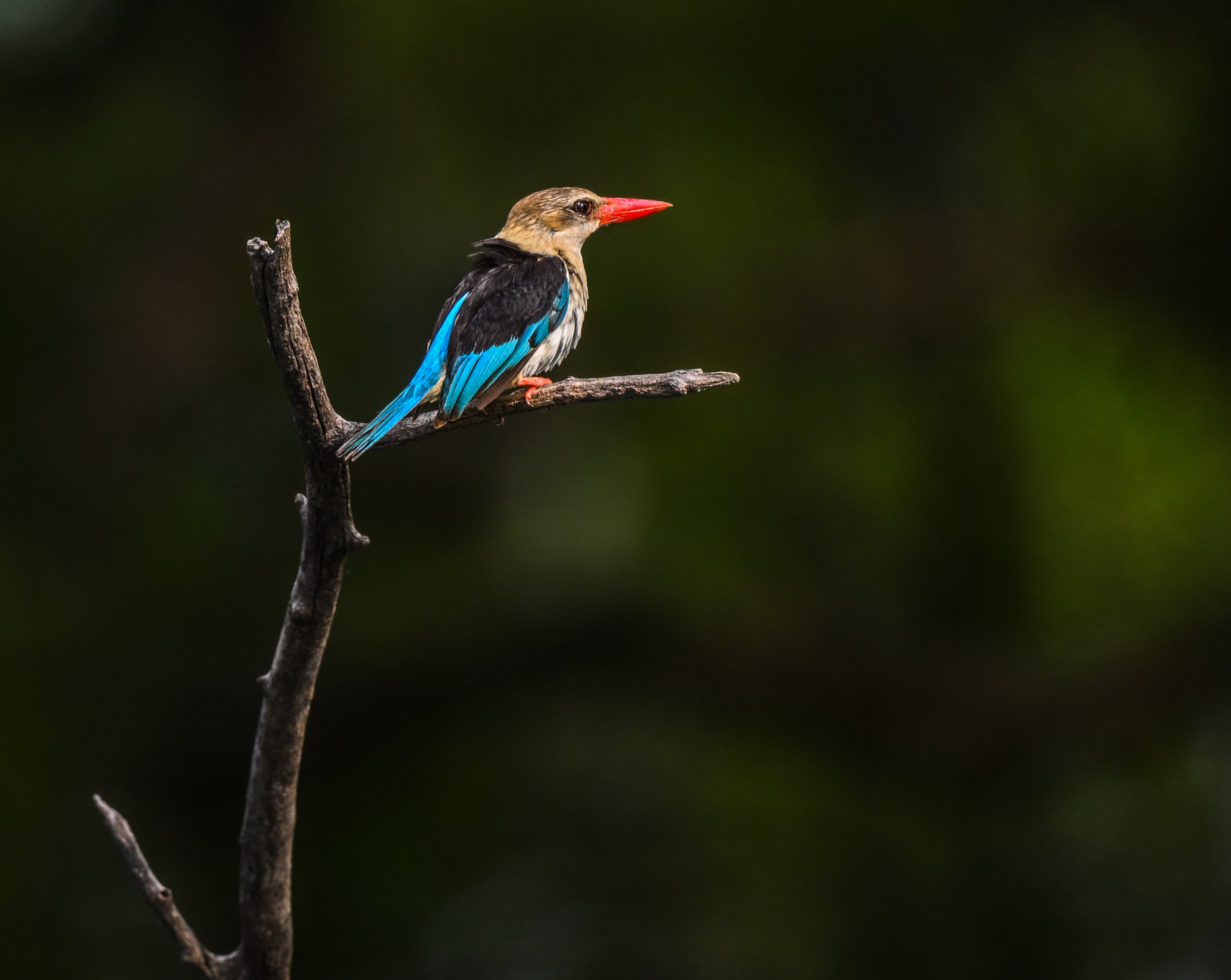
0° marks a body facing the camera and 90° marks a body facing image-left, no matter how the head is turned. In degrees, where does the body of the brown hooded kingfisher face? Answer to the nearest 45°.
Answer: approximately 270°
